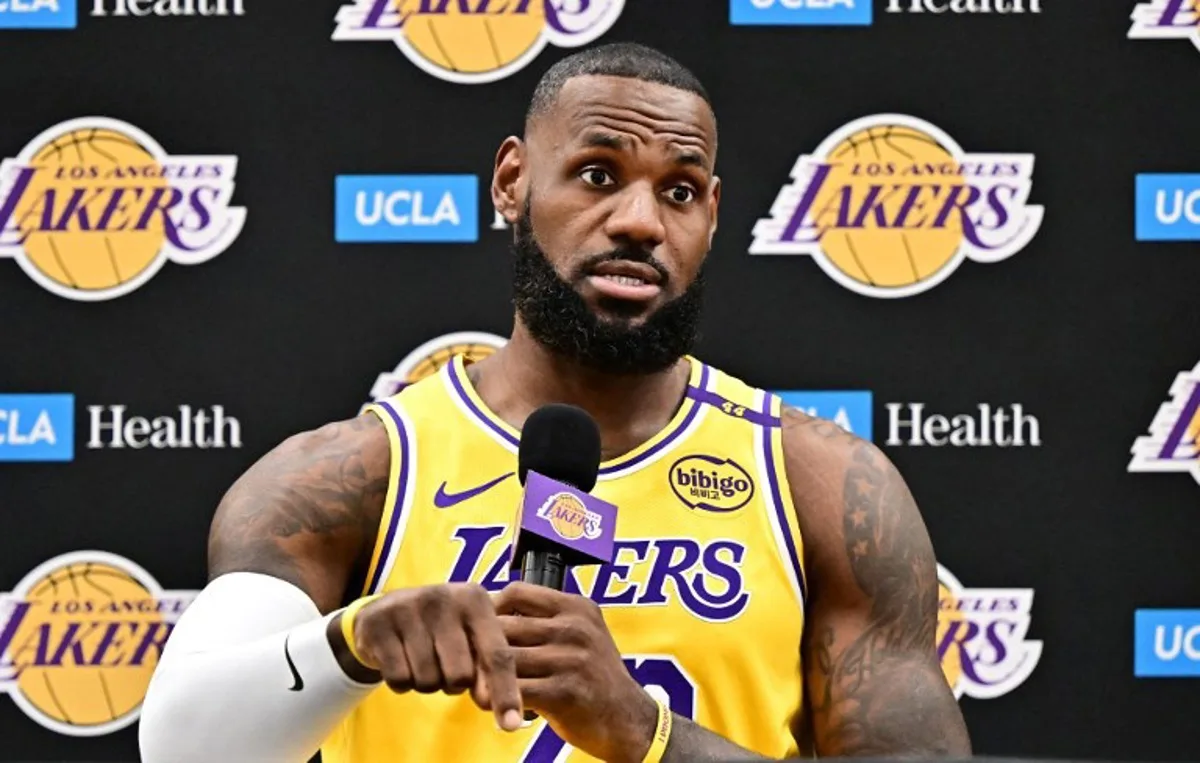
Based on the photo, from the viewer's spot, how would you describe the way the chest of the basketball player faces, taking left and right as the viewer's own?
facing the viewer
